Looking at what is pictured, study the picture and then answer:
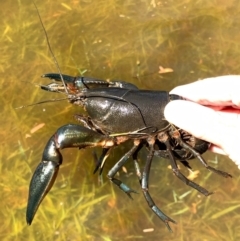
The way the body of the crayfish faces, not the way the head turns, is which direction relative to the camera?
to the viewer's left
